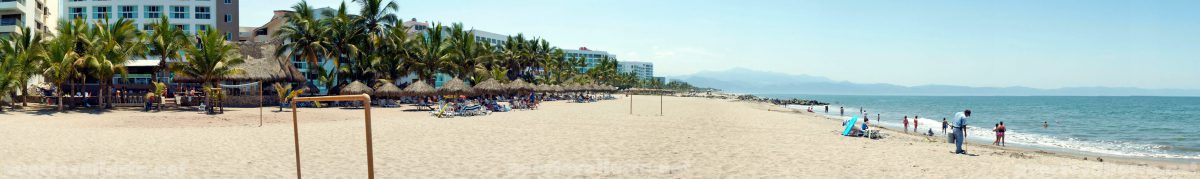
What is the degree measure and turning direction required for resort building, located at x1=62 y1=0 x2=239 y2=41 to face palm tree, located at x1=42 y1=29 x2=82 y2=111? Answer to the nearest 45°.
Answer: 0° — it already faces it

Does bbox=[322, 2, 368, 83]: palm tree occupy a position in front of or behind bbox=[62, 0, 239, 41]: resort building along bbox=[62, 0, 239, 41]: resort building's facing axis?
in front

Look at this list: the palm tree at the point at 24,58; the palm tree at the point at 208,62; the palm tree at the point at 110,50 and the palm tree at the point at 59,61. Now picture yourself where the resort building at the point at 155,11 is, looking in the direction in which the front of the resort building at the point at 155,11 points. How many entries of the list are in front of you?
4

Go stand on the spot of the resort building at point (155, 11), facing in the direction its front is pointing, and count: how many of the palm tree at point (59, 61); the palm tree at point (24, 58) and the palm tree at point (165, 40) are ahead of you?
3

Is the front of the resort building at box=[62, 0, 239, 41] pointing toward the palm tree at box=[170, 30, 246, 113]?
yes

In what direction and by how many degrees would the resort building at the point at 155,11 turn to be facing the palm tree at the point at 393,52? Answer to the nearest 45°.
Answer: approximately 45° to its left

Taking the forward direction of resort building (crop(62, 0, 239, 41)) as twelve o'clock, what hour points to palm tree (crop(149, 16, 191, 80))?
The palm tree is roughly at 12 o'clock from the resort building.

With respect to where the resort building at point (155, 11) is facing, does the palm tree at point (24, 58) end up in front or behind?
in front

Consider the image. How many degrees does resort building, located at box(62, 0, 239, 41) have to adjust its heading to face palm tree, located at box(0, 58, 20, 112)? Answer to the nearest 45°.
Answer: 0° — it already faces it

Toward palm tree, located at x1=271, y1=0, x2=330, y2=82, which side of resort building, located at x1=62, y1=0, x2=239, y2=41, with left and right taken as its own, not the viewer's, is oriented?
front

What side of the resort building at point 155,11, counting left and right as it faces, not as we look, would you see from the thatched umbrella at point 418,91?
front

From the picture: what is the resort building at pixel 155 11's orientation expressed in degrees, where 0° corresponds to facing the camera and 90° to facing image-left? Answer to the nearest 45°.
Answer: approximately 0°
